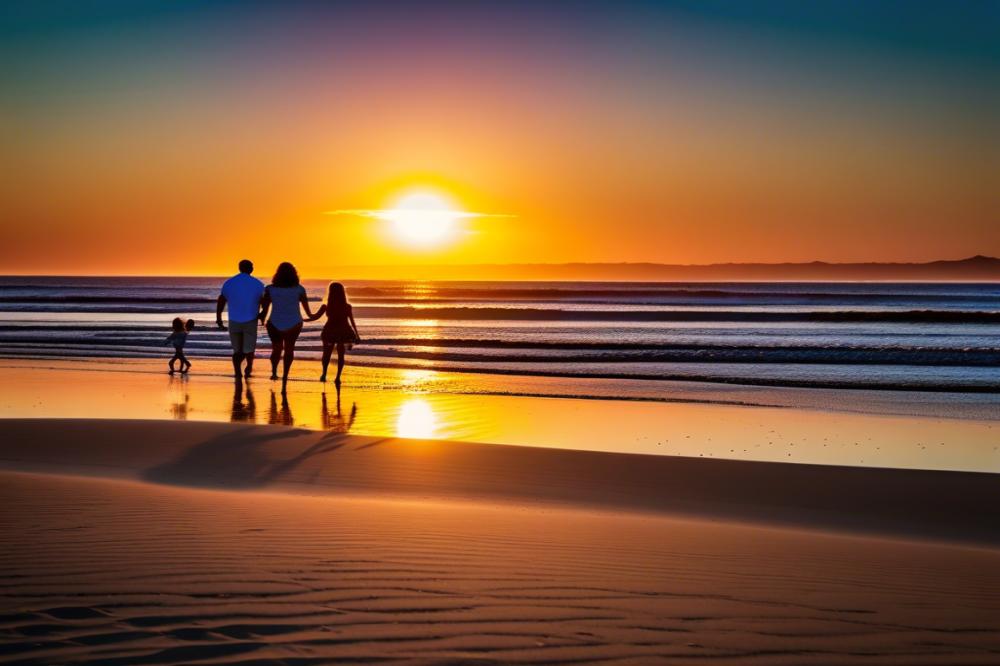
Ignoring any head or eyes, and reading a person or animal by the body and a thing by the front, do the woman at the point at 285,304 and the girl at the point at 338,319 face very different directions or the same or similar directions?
same or similar directions

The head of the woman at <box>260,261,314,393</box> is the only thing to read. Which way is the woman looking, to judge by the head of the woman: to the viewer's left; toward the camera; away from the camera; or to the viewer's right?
away from the camera

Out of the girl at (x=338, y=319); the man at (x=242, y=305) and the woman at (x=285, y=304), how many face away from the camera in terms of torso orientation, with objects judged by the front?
3

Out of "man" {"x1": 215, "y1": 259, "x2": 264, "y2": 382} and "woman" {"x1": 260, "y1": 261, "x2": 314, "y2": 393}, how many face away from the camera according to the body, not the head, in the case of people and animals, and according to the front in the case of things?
2

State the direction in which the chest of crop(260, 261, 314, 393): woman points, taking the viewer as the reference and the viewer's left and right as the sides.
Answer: facing away from the viewer

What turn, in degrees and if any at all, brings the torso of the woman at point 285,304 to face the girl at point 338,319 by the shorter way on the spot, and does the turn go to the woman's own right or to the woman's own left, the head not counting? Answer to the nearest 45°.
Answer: approximately 45° to the woman's own right

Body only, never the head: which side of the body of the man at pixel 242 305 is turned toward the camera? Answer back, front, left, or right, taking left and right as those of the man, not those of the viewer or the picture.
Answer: back

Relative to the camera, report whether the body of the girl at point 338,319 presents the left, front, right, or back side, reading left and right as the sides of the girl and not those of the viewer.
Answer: back

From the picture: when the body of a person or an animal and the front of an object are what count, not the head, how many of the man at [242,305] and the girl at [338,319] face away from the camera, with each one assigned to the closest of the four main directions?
2

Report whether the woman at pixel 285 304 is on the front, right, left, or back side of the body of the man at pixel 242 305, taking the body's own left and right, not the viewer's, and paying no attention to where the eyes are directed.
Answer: right

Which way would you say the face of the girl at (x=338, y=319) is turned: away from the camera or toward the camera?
away from the camera

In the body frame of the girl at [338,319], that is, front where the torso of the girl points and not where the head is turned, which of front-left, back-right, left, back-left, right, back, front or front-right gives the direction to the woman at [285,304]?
back-left

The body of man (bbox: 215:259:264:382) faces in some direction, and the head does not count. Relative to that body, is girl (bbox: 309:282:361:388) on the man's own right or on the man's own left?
on the man's own right
